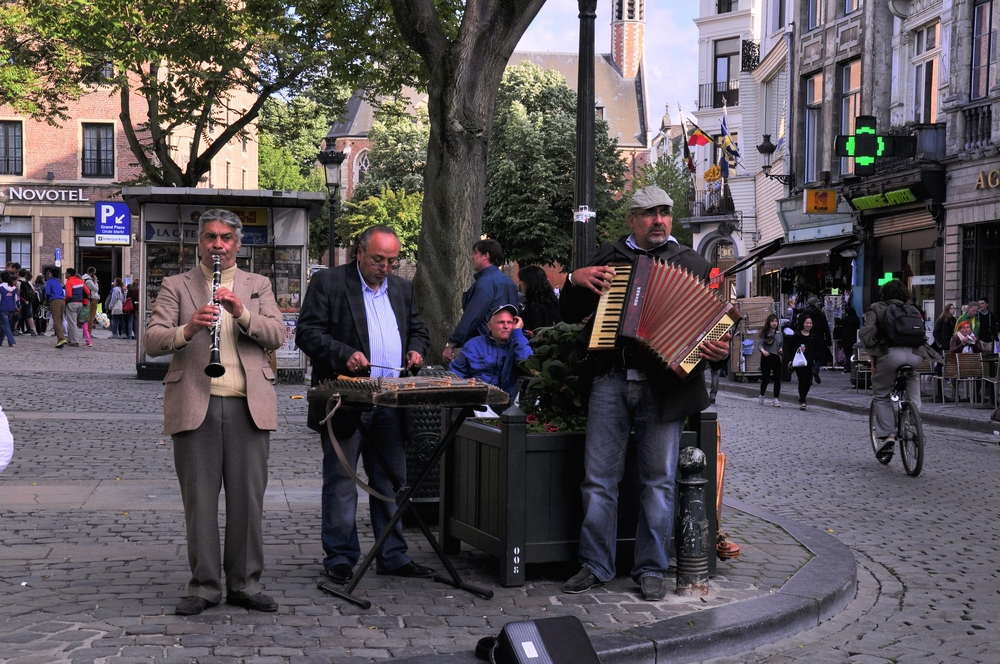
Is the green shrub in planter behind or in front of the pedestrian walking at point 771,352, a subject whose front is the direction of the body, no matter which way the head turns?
in front

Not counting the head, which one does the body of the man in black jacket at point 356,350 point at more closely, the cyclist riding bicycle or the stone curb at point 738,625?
the stone curb

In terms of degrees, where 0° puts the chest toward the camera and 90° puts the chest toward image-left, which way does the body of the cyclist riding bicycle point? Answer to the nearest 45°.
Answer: approximately 135°

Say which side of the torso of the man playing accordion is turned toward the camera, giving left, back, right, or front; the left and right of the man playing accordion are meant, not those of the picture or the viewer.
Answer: front

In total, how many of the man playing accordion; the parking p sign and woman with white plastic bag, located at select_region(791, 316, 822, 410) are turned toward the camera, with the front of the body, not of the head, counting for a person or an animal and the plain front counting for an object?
3

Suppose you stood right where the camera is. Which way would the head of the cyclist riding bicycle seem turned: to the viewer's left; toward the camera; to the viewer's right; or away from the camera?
away from the camera

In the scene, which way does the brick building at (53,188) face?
toward the camera

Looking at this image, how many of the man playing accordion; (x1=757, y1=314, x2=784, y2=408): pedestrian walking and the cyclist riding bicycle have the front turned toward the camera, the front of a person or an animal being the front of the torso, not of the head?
2

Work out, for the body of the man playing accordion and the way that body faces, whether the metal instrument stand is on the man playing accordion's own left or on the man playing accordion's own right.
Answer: on the man playing accordion's own right

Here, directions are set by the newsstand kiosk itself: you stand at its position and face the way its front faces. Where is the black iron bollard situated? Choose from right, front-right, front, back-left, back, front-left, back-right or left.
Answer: front

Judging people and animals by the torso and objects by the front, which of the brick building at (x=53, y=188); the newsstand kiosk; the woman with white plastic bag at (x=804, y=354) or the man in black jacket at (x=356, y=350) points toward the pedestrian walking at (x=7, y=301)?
the brick building

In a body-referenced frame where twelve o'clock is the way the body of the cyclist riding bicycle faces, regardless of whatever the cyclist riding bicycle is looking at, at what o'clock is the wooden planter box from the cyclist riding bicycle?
The wooden planter box is roughly at 8 o'clock from the cyclist riding bicycle.

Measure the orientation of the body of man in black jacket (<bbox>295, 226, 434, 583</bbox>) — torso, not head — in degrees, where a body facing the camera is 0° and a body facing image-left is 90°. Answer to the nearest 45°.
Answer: approximately 315°

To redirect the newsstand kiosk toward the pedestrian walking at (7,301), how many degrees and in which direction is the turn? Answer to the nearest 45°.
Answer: approximately 135° to its right

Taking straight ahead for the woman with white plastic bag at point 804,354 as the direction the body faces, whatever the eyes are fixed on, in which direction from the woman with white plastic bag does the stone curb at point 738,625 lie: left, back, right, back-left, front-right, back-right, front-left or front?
front
